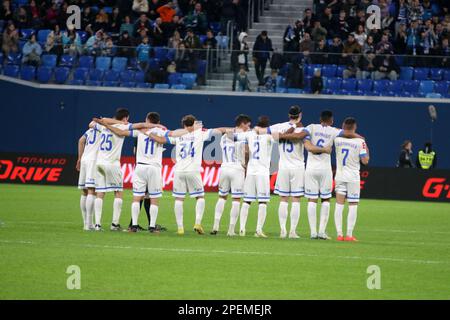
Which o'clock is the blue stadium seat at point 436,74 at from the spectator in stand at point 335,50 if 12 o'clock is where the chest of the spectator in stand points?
The blue stadium seat is roughly at 9 o'clock from the spectator in stand.

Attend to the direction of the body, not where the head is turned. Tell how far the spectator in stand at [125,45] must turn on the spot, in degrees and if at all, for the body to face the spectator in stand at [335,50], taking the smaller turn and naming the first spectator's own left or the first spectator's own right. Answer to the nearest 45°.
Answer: approximately 90° to the first spectator's own left

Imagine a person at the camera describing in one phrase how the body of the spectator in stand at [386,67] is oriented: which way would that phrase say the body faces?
toward the camera

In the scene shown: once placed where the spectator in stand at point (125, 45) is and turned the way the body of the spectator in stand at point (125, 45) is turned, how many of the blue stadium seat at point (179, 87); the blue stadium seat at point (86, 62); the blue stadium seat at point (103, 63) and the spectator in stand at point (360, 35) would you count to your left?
2

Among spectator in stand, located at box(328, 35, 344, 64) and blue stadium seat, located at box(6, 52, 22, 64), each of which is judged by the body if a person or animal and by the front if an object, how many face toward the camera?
2

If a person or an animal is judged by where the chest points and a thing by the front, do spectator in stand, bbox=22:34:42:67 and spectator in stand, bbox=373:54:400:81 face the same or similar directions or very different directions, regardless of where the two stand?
same or similar directions

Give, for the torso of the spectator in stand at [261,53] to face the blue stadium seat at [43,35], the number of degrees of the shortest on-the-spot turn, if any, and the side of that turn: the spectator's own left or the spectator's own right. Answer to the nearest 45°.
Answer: approximately 90° to the spectator's own right

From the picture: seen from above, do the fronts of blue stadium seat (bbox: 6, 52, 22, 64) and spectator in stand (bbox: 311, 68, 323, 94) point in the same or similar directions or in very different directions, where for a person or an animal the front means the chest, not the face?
same or similar directions

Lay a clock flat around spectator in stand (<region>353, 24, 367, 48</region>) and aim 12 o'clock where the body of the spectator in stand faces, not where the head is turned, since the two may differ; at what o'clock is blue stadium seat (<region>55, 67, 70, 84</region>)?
The blue stadium seat is roughly at 3 o'clock from the spectator in stand.

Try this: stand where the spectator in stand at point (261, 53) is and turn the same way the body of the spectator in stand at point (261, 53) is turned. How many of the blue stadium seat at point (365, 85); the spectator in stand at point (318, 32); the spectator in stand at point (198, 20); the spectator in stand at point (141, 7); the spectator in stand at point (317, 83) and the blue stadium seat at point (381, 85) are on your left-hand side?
4

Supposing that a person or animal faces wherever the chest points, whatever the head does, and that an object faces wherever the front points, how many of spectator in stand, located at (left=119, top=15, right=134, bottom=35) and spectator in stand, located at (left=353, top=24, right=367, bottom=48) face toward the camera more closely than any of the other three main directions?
2

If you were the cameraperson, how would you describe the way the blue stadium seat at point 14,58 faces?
facing the viewer

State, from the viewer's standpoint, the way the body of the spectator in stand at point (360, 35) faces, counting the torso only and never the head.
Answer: toward the camera

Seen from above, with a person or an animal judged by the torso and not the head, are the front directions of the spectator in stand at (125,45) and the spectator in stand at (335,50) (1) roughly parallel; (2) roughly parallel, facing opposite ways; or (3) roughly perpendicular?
roughly parallel

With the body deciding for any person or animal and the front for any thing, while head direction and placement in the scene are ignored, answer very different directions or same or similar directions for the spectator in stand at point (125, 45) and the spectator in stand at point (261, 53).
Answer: same or similar directions

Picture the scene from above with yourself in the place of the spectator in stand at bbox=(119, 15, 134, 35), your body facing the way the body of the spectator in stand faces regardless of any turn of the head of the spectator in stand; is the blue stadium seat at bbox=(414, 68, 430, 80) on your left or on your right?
on your left

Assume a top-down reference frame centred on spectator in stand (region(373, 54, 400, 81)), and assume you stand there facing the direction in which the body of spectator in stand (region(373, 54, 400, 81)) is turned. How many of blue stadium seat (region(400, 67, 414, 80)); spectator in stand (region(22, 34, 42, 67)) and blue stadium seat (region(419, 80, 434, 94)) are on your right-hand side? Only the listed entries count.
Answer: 1

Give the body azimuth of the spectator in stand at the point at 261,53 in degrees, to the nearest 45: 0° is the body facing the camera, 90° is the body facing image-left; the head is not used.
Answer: approximately 0°

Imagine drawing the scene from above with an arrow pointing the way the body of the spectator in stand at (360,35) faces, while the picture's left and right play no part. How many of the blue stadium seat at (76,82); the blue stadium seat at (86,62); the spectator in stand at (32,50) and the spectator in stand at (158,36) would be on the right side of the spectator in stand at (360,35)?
4
